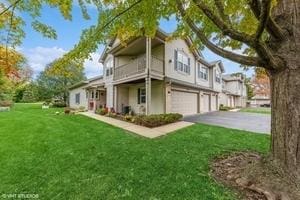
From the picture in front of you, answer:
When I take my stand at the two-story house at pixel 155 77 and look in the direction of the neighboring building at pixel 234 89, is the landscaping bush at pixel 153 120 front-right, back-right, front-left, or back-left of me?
back-right
